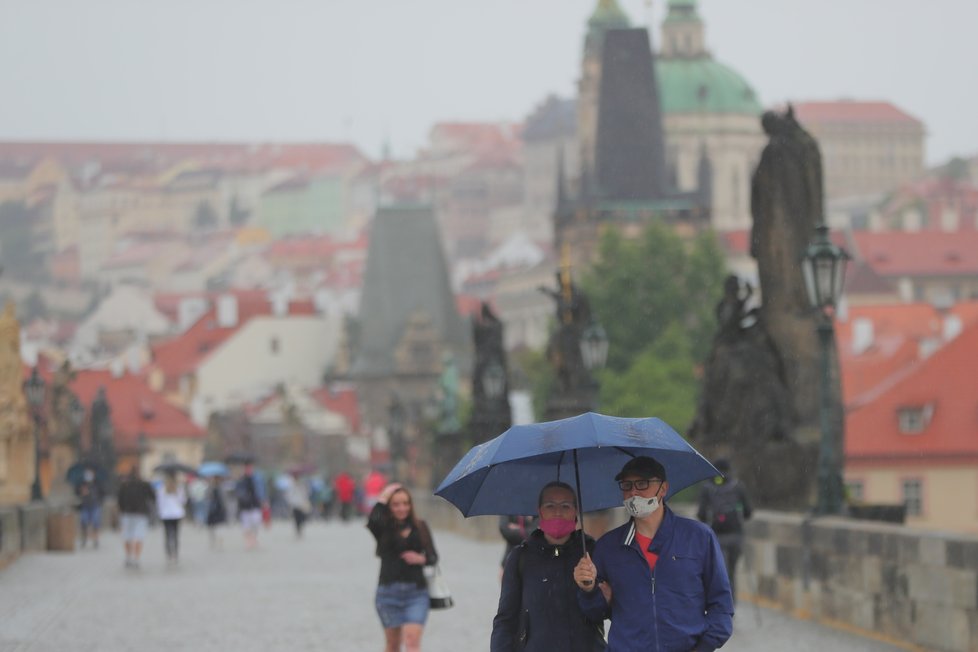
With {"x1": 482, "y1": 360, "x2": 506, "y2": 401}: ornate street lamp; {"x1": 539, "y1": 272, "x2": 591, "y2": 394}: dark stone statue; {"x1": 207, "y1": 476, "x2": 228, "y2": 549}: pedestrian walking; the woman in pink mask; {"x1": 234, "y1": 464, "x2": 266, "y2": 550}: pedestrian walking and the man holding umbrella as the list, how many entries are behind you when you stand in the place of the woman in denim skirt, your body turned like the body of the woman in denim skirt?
4

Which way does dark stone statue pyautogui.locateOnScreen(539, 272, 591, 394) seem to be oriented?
to the viewer's left

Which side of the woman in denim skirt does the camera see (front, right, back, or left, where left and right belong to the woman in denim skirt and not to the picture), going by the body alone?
front

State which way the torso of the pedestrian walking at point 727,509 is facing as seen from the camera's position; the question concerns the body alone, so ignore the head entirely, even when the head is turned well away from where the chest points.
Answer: away from the camera

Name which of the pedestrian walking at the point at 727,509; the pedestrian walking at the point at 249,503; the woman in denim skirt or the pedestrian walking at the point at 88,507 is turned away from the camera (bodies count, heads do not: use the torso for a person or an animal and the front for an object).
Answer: the pedestrian walking at the point at 727,509

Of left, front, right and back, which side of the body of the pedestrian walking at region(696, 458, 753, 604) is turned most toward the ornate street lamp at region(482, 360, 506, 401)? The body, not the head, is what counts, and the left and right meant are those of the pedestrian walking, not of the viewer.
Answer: front

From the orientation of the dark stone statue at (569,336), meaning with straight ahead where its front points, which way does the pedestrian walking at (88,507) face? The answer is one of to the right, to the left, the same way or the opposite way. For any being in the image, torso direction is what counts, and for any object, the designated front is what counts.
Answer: to the left

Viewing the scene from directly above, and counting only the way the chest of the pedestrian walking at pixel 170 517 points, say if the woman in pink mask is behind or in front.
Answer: in front

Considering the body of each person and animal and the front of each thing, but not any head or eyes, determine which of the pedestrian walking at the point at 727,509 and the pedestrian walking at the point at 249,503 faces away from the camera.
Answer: the pedestrian walking at the point at 727,509

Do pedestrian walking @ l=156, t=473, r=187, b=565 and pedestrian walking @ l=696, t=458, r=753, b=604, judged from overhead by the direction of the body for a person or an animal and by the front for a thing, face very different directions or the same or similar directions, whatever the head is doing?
same or similar directions
